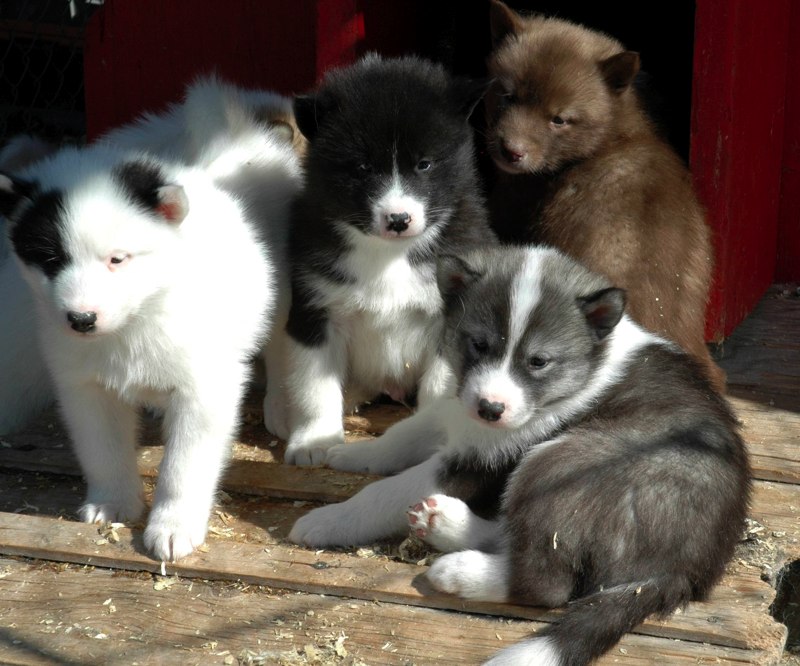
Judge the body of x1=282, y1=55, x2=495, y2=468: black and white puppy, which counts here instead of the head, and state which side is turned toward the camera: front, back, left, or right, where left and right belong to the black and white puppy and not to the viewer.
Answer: front

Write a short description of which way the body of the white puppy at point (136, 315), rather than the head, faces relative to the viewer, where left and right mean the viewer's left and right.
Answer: facing the viewer and to the left of the viewer

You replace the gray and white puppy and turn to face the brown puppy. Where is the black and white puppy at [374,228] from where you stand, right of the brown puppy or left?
left

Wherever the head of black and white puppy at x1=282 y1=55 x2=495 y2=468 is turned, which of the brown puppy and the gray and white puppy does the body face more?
the gray and white puppy

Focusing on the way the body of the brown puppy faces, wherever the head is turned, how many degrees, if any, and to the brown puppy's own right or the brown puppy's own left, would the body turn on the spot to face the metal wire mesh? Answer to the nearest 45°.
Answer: approximately 45° to the brown puppy's own right

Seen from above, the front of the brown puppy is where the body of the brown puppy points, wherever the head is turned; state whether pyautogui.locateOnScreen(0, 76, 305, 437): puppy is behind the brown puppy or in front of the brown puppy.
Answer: in front

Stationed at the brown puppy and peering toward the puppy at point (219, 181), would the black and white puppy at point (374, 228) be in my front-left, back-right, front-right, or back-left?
front-left

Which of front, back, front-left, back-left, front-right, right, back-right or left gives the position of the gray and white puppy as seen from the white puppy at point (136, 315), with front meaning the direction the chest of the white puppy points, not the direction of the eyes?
left

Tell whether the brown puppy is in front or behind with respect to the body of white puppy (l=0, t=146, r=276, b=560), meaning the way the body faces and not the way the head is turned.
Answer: behind

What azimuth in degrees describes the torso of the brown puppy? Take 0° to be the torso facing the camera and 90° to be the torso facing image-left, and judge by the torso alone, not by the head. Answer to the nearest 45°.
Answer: approximately 90°

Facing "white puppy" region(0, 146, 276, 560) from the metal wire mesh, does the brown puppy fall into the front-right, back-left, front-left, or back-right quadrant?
front-left

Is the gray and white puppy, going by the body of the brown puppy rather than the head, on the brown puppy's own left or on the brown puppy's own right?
on the brown puppy's own left

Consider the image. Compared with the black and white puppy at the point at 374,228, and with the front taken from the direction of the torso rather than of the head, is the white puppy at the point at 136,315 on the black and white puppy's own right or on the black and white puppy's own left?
on the black and white puppy's own right

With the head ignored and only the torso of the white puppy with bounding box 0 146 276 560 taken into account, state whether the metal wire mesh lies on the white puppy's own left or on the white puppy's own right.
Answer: on the white puppy's own right
